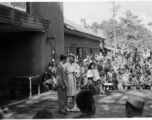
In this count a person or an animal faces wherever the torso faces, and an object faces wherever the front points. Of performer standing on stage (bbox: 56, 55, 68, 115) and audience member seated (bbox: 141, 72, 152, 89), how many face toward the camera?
1

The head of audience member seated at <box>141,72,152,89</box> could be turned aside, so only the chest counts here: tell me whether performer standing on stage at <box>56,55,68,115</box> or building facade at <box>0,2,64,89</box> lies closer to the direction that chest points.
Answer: the performer standing on stage

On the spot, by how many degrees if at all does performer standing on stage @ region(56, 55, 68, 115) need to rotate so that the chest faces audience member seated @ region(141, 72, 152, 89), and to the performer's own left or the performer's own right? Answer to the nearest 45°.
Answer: approximately 45° to the performer's own left

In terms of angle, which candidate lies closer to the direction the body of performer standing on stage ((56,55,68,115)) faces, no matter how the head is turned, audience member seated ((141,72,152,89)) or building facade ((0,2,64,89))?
the audience member seated

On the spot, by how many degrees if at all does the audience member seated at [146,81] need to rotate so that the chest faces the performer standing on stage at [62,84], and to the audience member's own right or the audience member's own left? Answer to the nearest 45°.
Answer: approximately 45° to the audience member's own right

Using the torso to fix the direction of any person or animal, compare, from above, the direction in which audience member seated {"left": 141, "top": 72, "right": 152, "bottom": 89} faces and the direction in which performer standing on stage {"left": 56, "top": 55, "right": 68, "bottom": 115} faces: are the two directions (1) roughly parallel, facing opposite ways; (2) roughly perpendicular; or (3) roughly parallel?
roughly perpendicular

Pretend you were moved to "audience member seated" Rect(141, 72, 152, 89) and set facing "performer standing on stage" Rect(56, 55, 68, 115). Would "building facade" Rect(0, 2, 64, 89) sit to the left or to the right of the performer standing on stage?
right
